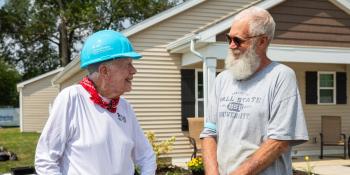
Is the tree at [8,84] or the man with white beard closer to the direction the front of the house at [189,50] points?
the man with white beard

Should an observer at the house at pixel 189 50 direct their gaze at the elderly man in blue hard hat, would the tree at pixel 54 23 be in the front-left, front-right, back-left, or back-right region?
back-right

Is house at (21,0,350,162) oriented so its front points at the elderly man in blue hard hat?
yes

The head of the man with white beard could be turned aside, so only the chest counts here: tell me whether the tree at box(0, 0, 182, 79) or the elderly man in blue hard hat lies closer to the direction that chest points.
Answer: the elderly man in blue hard hat

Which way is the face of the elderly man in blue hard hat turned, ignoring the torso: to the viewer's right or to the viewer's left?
to the viewer's right

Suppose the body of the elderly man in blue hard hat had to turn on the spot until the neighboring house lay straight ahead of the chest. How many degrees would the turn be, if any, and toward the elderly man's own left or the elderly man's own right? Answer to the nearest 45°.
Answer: approximately 135° to the elderly man's own left

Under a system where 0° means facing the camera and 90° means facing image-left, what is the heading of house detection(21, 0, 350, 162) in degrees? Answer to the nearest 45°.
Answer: approximately 0°
